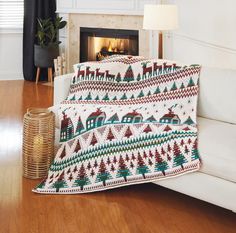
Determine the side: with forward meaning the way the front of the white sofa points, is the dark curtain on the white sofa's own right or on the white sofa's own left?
on the white sofa's own right

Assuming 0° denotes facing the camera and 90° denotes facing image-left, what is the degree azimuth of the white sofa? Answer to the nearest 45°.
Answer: approximately 45°

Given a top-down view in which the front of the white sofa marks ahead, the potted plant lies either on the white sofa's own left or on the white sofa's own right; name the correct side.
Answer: on the white sofa's own right

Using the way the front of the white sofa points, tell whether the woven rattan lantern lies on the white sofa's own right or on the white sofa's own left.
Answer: on the white sofa's own right

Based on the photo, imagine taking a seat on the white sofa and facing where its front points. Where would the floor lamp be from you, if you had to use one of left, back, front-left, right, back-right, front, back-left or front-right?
back-right
